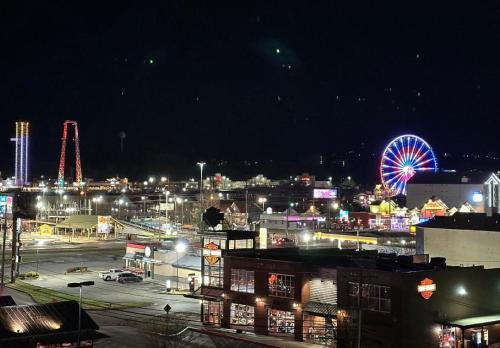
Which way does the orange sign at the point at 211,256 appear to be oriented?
toward the camera

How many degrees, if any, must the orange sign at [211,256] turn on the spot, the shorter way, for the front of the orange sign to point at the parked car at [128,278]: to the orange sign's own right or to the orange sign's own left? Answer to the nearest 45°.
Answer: approximately 135° to the orange sign's own right

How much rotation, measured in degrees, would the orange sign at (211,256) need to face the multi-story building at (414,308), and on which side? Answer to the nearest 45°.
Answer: approximately 45° to its left

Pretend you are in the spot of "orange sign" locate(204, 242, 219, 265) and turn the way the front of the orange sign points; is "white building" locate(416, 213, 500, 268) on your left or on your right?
on your left

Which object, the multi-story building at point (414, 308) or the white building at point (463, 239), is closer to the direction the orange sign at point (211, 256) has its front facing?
the multi-story building
